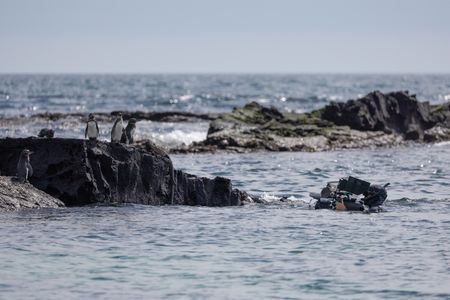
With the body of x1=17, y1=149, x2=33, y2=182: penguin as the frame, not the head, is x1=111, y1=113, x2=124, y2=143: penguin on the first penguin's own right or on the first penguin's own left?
on the first penguin's own left

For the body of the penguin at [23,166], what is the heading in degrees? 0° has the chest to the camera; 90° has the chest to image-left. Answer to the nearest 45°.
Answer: approximately 315°
